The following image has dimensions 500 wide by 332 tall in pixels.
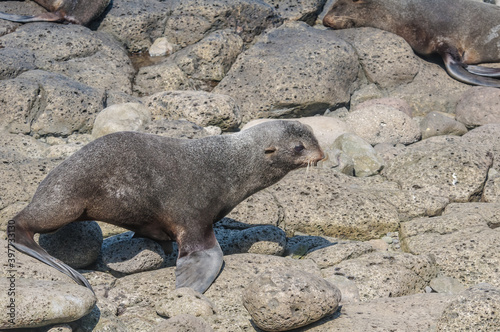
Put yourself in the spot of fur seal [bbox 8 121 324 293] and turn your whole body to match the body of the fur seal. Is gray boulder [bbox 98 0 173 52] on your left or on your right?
on your left

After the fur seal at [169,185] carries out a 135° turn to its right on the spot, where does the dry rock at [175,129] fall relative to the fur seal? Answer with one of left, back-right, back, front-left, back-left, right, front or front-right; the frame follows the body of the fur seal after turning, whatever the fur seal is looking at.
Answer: back-right

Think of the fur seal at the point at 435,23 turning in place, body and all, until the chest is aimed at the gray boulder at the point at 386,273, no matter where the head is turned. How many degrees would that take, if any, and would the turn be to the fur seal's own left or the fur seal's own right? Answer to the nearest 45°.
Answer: approximately 90° to the fur seal's own left

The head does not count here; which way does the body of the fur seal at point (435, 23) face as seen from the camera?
to the viewer's left

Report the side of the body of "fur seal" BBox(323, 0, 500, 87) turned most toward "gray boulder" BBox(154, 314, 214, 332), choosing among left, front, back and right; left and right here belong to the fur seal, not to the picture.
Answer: left

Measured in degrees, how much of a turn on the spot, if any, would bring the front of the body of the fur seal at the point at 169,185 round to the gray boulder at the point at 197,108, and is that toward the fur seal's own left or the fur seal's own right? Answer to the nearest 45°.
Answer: approximately 90° to the fur seal's own left

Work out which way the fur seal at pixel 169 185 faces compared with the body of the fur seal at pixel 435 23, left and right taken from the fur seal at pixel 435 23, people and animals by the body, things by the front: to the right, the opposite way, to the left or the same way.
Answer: the opposite way

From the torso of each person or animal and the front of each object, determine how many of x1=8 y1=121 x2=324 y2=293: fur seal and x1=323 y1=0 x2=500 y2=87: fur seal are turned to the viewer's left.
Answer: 1

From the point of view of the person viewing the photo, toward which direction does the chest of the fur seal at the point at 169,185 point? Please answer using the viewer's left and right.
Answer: facing to the right of the viewer
